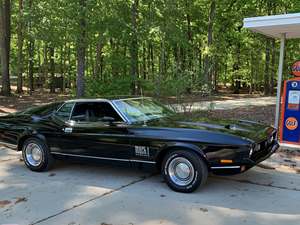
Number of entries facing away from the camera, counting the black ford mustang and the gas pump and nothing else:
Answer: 0

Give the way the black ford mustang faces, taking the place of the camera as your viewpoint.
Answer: facing the viewer and to the right of the viewer

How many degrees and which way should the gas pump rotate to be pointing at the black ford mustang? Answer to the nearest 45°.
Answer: approximately 45° to its right

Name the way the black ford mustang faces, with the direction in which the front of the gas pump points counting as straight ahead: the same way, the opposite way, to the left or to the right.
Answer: to the left

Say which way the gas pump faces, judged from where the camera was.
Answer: facing the viewer

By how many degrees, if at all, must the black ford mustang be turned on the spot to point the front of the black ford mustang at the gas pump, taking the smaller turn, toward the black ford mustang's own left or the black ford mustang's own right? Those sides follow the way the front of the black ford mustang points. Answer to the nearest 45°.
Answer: approximately 90° to the black ford mustang's own left
